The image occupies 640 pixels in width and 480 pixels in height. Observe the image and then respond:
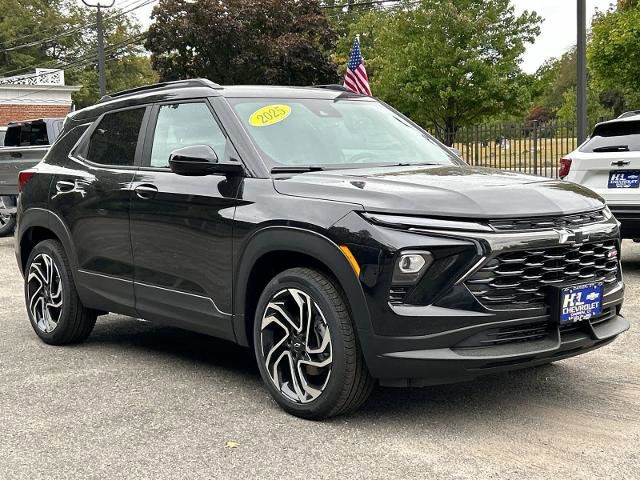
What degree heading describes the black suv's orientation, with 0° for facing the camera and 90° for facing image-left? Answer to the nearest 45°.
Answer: approximately 315°

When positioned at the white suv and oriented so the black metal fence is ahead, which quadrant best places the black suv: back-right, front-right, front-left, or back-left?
back-left

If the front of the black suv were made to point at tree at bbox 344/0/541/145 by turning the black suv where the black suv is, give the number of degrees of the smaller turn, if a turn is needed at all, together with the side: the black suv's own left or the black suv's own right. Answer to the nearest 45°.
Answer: approximately 135° to the black suv's own left

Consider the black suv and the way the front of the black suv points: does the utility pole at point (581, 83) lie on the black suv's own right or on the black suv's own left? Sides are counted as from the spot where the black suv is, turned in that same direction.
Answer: on the black suv's own left

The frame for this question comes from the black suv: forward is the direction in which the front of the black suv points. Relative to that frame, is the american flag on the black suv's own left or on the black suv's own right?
on the black suv's own left

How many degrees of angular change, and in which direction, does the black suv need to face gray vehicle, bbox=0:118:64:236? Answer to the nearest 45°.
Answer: approximately 180°

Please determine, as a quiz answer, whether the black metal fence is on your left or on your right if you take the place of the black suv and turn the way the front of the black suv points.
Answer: on your left

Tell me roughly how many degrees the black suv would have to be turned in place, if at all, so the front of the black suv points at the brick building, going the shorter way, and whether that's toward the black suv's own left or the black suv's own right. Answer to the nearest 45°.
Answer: approximately 135° to the black suv's own left
